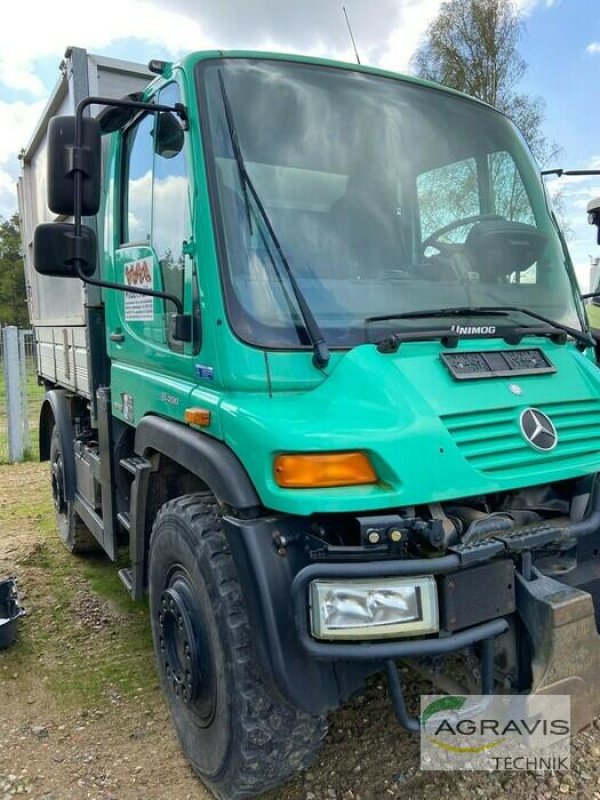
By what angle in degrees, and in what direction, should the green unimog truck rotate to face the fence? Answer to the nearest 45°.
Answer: approximately 180°

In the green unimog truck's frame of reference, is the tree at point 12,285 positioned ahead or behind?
behind

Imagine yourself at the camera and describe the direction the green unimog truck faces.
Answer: facing the viewer and to the right of the viewer
